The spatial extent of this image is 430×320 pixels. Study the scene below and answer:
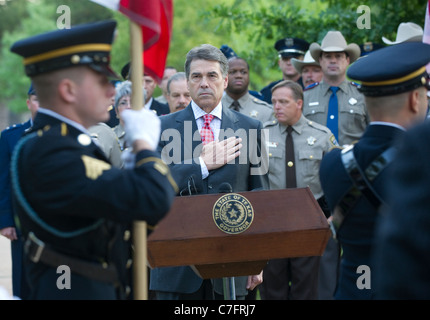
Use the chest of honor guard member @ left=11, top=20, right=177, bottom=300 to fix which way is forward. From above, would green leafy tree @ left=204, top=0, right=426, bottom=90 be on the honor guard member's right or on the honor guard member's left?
on the honor guard member's left

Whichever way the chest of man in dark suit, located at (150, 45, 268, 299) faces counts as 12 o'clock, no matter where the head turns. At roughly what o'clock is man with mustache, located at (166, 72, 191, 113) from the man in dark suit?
The man with mustache is roughly at 6 o'clock from the man in dark suit.

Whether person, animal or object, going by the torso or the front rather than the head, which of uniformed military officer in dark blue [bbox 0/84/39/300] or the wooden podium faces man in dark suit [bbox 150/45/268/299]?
the uniformed military officer in dark blue

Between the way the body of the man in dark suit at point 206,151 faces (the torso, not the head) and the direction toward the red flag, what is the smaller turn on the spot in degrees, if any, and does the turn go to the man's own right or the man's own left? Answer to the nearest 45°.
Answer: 0° — they already face it

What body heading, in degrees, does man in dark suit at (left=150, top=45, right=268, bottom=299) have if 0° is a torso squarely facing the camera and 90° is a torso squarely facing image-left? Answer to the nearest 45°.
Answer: approximately 0°

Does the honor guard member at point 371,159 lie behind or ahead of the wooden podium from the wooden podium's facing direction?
ahead

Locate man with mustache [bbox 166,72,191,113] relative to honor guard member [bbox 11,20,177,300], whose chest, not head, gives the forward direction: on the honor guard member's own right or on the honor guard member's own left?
on the honor guard member's own left

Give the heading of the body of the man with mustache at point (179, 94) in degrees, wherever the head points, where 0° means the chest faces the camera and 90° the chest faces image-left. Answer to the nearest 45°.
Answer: approximately 315°

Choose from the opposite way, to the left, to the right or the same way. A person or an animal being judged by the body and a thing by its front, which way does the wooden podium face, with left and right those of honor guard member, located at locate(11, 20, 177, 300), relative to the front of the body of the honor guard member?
to the right

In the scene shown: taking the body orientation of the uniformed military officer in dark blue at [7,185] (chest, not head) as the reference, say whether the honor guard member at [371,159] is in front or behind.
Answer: in front

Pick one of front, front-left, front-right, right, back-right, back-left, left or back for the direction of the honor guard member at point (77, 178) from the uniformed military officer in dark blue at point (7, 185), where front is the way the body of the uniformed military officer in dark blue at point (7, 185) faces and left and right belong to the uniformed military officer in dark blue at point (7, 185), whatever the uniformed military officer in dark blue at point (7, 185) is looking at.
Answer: front-right

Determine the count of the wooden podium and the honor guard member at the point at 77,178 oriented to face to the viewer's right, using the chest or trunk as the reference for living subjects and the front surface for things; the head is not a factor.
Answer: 1
